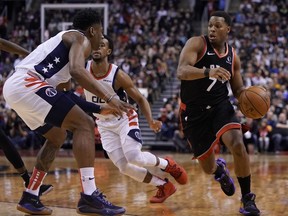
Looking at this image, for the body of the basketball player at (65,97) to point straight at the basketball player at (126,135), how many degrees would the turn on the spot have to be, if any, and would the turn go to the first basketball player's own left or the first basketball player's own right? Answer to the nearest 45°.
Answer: approximately 45° to the first basketball player's own left

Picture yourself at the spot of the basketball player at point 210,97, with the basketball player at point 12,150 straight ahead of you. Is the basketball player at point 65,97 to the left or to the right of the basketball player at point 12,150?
left

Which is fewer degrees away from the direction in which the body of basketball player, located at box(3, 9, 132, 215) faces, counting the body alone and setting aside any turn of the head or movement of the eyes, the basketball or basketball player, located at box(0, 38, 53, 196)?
the basketball

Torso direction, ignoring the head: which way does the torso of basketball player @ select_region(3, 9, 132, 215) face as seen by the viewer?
to the viewer's right
